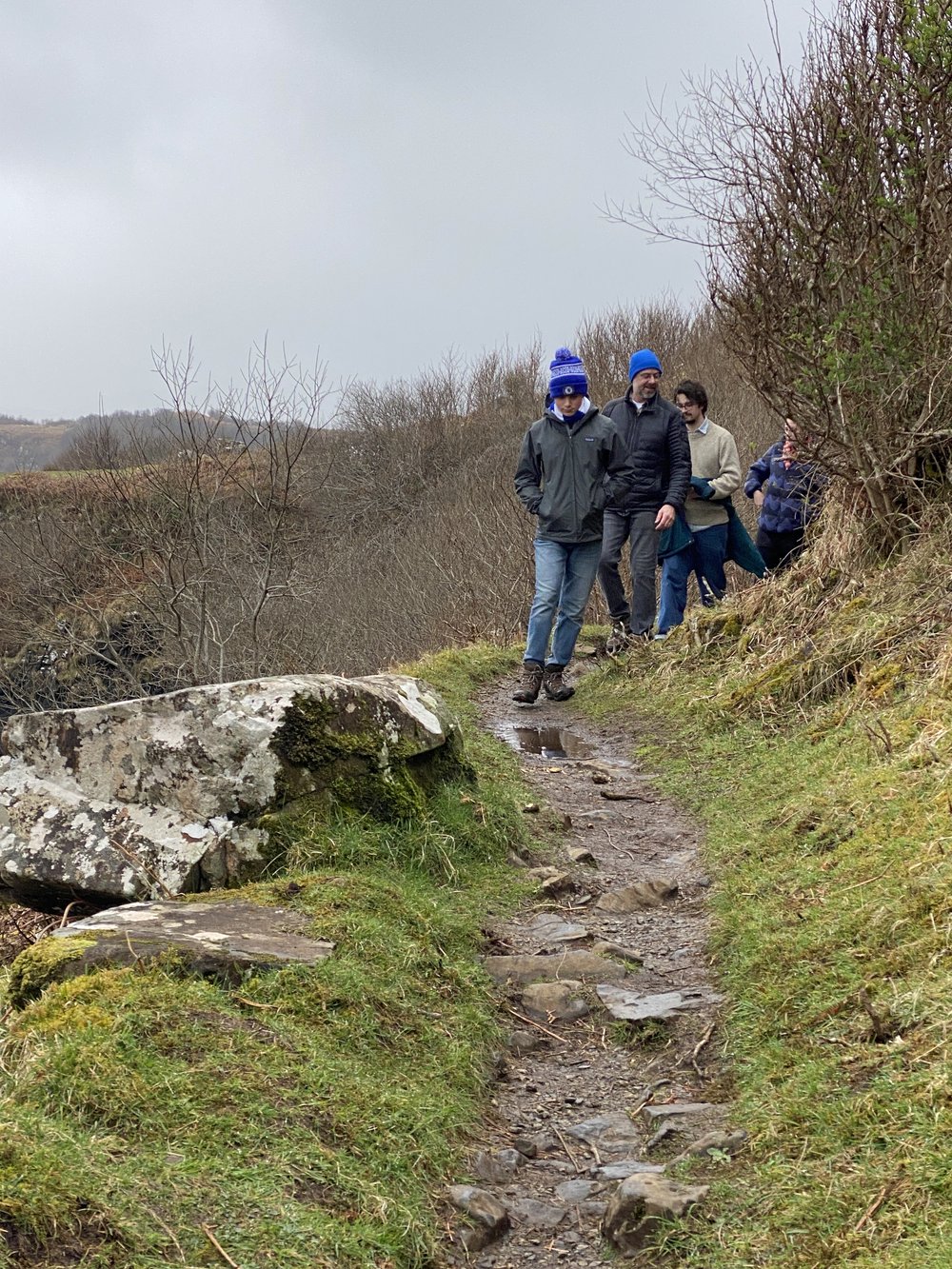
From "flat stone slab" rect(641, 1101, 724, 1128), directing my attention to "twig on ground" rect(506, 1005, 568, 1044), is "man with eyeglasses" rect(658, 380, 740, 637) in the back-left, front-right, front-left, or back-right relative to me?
front-right

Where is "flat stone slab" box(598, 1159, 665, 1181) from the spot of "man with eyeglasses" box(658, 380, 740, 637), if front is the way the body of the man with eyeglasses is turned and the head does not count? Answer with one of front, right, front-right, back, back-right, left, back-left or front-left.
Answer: front-left

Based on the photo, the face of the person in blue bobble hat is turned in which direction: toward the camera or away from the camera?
toward the camera

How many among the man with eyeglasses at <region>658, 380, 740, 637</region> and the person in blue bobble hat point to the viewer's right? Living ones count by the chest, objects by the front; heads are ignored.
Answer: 0

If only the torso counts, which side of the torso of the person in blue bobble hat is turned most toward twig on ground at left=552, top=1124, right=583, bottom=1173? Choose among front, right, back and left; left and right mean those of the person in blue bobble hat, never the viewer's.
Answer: front

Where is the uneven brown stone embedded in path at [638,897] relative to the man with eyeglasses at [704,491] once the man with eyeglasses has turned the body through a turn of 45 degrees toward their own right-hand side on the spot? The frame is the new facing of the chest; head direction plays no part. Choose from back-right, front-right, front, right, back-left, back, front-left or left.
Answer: left

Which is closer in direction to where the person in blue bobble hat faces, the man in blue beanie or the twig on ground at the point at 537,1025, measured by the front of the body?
the twig on ground

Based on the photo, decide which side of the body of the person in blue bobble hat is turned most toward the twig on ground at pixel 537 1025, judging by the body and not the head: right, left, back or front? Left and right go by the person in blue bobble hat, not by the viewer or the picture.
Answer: front

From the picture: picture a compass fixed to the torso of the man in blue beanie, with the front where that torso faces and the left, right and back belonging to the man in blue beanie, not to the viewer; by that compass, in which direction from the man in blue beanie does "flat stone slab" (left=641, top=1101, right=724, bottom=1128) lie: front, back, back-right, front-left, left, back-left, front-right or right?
front-left

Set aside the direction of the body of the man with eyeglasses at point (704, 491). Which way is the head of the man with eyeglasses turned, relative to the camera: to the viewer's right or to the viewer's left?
to the viewer's left

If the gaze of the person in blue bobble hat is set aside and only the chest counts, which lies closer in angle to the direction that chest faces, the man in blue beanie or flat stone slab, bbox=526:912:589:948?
the flat stone slab

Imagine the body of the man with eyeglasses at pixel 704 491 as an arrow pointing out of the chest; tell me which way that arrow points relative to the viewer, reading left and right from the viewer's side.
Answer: facing the viewer and to the left of the viewer

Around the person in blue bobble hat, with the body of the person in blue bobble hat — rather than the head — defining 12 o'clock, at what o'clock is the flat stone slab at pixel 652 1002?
The flat stone slab is roughly at 12 o'clock from the person in blue bobble hat.

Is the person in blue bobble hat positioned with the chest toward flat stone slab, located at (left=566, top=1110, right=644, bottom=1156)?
yes

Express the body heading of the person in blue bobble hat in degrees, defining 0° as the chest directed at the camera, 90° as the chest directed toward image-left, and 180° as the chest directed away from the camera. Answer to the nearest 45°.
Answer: approximately 0°

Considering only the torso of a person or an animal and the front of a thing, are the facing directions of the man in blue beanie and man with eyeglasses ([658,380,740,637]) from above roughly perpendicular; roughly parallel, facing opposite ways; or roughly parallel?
roughly parallel
